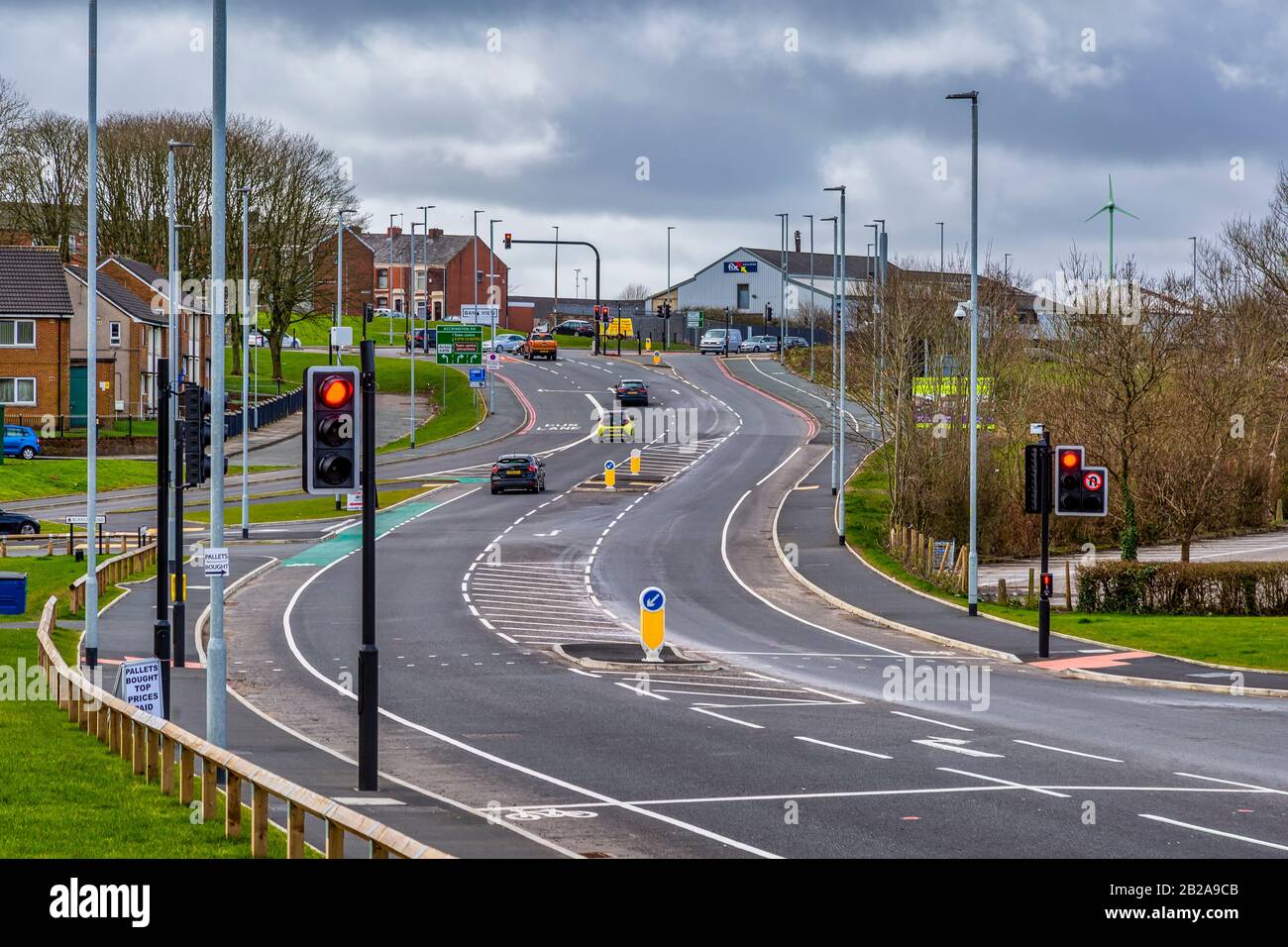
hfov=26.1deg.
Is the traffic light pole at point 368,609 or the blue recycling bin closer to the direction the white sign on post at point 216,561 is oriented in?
the traffic light pole

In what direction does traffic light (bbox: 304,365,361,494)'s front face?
toward the camera

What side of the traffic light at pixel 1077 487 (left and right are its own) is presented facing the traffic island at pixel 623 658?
right

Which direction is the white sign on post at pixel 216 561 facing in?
toward the camera

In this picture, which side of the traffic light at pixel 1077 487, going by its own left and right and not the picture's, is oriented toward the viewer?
front

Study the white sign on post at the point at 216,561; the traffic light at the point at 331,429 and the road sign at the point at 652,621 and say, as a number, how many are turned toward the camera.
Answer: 3

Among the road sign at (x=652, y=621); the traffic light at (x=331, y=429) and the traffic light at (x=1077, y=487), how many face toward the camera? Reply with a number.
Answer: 3

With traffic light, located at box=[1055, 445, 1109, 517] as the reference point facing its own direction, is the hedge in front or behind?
behind

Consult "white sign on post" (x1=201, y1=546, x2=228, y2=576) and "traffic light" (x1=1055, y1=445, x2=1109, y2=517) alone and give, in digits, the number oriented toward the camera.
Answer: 2

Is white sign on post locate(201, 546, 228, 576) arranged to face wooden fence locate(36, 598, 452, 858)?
yes
